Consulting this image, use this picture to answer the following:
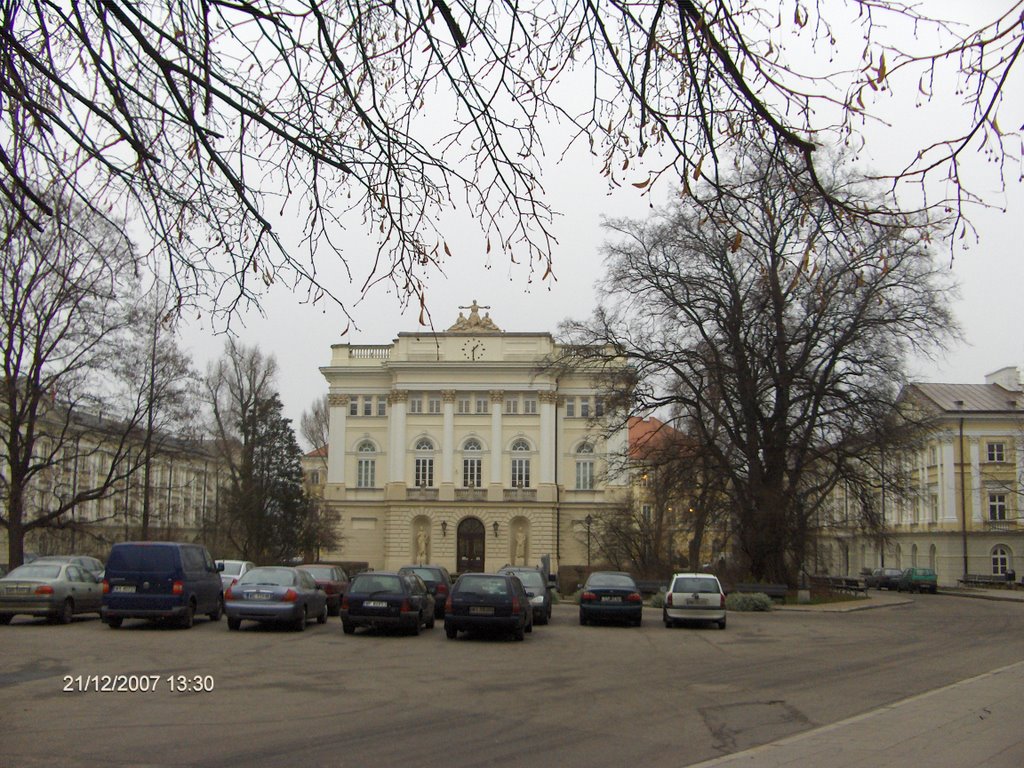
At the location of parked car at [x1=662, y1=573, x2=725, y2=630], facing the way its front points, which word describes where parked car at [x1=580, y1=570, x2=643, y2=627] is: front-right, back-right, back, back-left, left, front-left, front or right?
left

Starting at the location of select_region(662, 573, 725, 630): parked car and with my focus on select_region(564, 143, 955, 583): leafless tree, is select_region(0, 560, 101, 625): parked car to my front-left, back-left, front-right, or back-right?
back-left

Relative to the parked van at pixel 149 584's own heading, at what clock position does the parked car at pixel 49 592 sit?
the parked car at pixel 49 592 is roughly at 9 o'clock from the parked van at pixel 149 584.

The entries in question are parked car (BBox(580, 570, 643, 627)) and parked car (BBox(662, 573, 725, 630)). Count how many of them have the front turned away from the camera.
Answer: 2

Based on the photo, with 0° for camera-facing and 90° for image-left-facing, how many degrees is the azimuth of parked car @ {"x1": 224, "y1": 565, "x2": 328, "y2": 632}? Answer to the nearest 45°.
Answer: approximately 225°

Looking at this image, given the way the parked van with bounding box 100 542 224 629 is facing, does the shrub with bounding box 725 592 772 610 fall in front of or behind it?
in front

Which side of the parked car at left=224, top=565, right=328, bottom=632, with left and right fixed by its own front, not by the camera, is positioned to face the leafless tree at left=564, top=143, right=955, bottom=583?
front

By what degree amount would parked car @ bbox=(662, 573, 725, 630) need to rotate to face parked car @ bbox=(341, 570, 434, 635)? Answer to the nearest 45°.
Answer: approximately 135° to its left

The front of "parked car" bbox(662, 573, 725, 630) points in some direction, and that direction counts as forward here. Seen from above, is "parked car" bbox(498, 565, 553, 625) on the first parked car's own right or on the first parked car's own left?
on the first parked car's own left

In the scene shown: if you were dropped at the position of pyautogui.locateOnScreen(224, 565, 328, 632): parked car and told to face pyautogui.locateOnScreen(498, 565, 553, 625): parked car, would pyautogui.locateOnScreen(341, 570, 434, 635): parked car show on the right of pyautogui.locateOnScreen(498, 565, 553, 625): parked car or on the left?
right

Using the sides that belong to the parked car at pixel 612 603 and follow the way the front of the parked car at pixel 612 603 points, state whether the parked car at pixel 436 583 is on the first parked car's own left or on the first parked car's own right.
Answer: on the first parked car's own left

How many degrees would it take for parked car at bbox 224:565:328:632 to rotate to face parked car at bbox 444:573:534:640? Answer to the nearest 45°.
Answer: approximately 45° to its right

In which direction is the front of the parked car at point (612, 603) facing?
away from the camera

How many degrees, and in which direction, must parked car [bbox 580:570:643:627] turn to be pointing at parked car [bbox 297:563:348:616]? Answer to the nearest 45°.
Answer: approximately 90° to its left

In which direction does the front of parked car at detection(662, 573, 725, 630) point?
away from the camera
